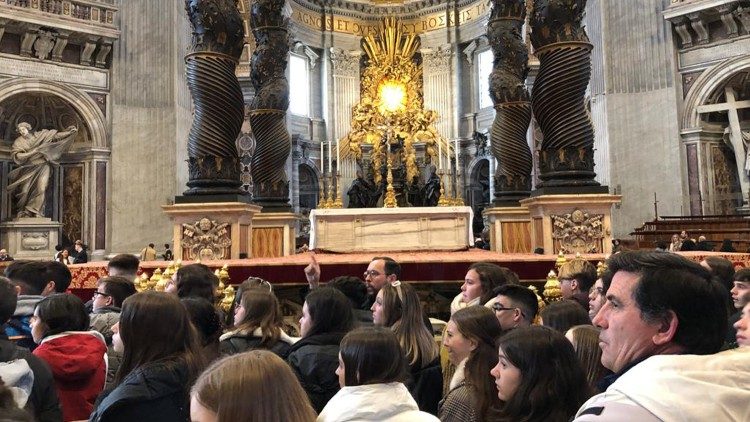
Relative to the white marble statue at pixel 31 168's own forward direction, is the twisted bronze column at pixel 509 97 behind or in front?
in front

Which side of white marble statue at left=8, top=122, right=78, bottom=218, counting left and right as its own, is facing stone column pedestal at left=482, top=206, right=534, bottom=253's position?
front

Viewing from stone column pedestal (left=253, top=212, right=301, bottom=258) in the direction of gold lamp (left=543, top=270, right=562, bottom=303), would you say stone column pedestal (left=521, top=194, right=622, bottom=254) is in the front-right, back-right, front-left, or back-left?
front-left

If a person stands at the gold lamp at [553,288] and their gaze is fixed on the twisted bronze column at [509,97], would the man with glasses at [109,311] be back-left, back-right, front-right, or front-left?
back-left

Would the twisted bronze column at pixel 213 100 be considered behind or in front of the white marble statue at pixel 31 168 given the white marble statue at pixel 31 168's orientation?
in front

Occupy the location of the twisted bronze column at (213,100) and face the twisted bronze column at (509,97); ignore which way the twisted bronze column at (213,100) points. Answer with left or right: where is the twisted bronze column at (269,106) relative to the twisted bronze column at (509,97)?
left

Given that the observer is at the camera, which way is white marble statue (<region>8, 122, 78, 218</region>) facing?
facing the viewer and to the right of the viewer

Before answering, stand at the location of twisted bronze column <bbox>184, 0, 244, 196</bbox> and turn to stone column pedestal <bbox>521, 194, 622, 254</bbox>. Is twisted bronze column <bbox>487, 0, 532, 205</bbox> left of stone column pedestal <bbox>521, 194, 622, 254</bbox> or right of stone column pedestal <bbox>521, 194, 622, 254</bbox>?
left

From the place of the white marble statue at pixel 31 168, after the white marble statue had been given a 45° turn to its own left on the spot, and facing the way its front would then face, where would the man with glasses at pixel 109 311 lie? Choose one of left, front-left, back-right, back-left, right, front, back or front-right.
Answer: right

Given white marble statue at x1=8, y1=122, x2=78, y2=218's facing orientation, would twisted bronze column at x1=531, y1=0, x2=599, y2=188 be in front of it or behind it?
in front

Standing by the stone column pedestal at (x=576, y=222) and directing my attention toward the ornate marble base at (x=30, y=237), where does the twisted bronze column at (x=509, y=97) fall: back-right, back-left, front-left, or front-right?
front-right

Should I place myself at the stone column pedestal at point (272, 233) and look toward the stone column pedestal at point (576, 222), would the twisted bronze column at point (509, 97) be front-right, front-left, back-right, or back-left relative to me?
front-left
